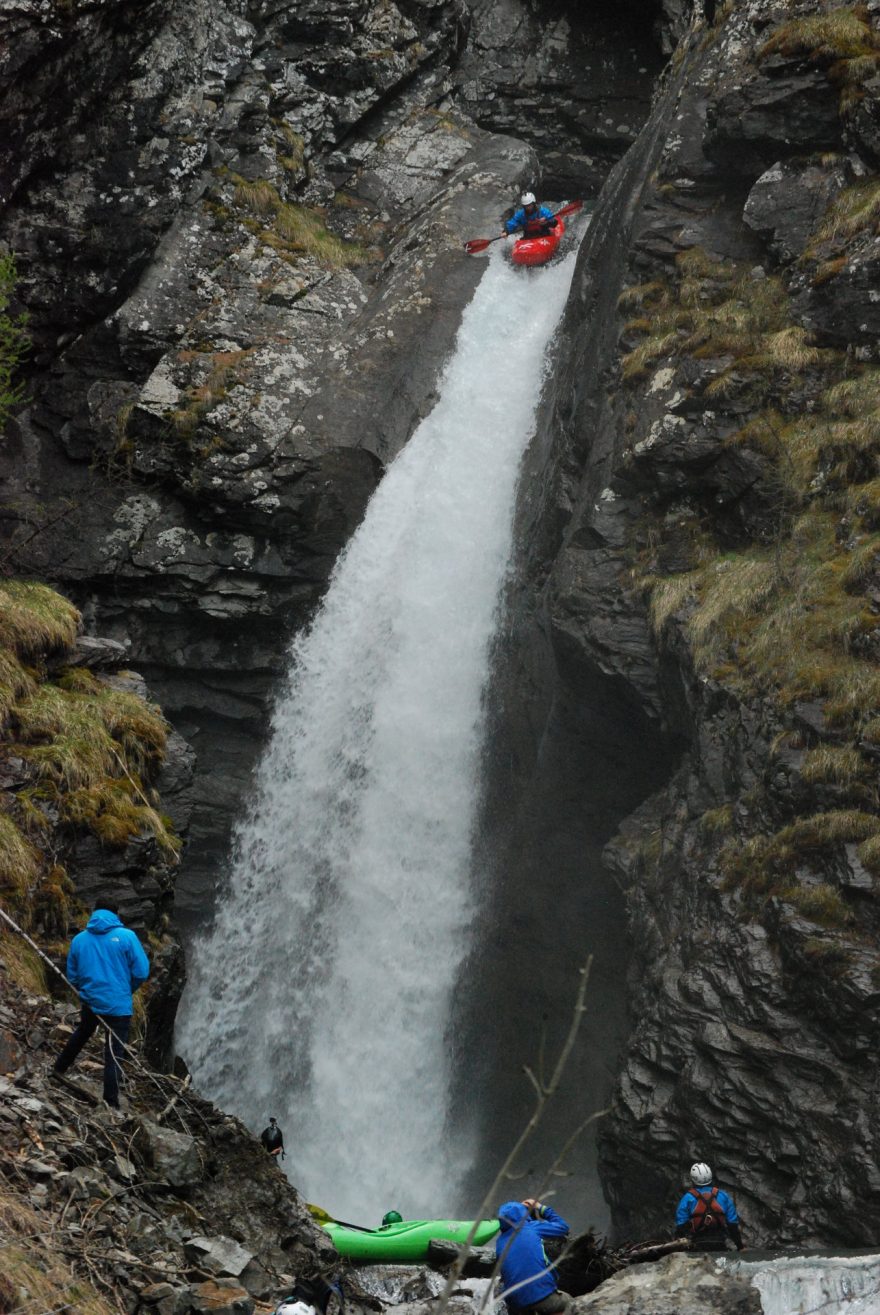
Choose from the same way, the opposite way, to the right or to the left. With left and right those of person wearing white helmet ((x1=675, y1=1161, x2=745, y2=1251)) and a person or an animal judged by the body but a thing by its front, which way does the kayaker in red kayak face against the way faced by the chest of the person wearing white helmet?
the opposite way

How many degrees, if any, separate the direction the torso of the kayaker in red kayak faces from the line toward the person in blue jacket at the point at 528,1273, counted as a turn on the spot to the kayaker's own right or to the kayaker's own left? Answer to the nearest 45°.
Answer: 0° — they already face them

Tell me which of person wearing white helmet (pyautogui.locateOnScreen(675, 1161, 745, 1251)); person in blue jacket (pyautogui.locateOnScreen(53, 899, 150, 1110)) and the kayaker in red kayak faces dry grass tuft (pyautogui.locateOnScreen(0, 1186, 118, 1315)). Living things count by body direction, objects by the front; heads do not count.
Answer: the kayaker in red kayak

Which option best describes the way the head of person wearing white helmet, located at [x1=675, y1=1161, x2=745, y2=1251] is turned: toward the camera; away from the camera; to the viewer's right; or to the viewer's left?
away from the camera

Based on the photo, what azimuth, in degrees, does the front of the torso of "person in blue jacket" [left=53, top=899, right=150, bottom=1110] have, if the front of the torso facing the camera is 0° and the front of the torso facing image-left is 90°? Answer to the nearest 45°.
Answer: approximately 180°

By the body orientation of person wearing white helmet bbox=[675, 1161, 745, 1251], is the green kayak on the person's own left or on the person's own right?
on the person's own left

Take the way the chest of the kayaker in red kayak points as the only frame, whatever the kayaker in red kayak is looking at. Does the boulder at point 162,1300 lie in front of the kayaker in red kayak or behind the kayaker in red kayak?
in front

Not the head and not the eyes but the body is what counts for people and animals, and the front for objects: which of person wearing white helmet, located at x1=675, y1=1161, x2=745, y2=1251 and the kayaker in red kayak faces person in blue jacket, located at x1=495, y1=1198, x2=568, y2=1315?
the kayaker in red kayak

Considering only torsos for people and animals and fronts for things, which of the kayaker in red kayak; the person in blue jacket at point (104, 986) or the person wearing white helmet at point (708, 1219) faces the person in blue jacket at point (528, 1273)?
the kayaker in red kayak

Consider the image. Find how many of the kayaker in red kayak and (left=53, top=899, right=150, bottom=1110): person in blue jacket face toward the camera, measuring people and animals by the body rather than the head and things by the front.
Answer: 1

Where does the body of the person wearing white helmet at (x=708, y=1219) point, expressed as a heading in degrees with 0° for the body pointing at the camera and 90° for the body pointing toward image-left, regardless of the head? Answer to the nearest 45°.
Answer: approximately 180°

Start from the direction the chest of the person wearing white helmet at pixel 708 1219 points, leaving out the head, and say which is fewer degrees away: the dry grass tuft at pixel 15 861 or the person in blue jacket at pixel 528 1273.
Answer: the dry grass tuft

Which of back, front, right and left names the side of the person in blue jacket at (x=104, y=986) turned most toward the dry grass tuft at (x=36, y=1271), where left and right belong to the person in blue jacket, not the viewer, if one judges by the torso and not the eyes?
back
